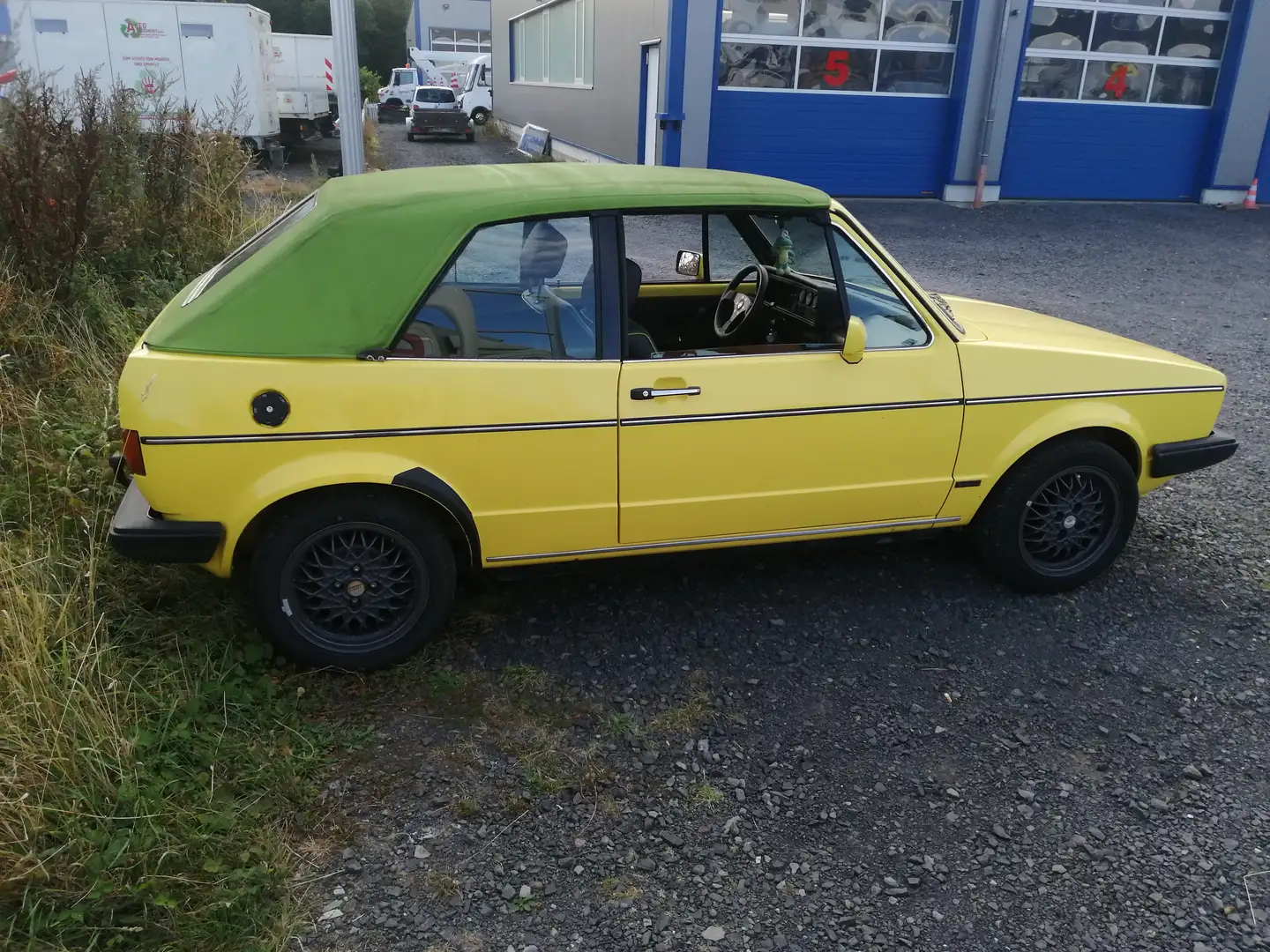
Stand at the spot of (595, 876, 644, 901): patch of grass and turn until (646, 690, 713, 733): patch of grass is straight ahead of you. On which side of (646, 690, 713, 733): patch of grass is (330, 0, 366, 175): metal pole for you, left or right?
left

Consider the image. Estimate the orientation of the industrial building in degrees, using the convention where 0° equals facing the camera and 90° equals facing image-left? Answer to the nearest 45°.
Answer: approximately 0°

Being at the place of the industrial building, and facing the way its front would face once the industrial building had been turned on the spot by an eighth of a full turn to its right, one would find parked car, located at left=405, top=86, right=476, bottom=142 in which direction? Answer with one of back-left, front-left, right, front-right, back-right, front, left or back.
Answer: right

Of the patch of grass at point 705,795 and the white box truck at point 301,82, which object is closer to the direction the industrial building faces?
the patch of grass

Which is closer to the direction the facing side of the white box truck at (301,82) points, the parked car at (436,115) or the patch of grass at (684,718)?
the parked car

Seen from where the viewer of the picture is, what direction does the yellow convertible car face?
facing to the right of the viewer

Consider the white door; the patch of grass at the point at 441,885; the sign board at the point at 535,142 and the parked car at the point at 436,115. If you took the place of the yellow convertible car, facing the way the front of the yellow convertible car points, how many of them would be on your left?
3

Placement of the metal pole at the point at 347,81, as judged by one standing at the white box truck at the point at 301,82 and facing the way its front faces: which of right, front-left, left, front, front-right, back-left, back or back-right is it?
back-left

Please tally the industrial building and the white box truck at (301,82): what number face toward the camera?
1

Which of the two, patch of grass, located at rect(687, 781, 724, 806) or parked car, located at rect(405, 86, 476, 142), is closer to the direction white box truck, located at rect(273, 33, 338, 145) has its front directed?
the parked car

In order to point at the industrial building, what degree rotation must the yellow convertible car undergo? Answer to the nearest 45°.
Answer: approximately 90° to its left

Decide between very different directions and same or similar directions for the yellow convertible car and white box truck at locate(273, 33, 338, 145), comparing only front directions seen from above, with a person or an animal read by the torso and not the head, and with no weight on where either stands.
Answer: very different directions

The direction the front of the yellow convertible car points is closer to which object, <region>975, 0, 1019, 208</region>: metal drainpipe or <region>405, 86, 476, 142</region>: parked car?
the metal drainpipe

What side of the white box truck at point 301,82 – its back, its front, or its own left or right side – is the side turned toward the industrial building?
back

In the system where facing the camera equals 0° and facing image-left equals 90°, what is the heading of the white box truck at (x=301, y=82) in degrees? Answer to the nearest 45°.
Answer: approximately 135°
